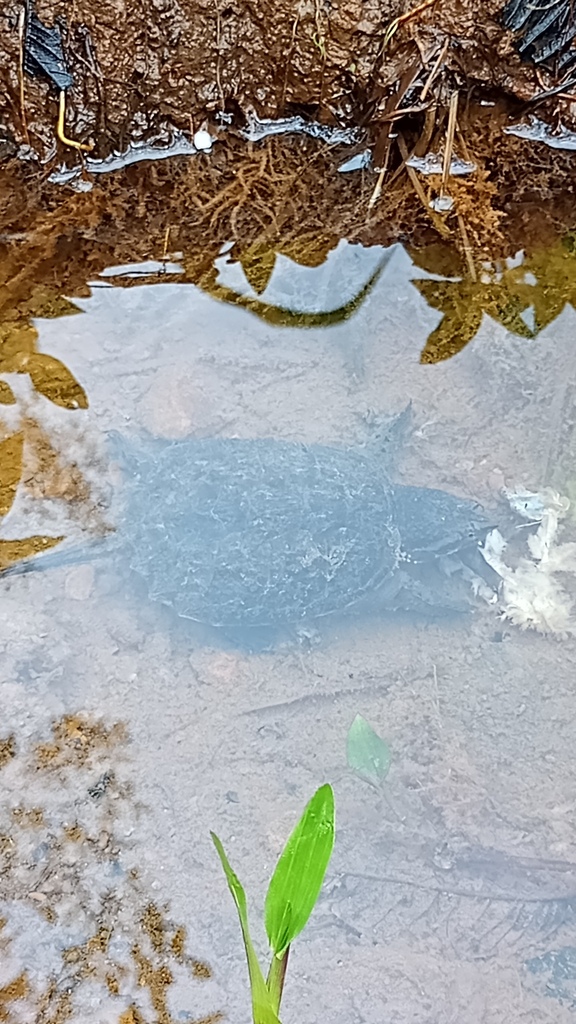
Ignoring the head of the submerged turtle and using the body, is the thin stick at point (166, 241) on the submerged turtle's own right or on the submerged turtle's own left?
on the submerged turtle's own left

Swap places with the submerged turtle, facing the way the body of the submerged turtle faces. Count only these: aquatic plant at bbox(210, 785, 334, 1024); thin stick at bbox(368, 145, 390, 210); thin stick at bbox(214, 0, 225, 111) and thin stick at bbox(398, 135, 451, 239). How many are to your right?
1

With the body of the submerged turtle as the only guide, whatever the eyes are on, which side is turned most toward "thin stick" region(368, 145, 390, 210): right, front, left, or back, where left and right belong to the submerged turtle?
left

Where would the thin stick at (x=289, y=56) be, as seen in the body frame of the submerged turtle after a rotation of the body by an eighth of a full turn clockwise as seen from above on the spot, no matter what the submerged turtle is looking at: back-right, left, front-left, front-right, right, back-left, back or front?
back-left

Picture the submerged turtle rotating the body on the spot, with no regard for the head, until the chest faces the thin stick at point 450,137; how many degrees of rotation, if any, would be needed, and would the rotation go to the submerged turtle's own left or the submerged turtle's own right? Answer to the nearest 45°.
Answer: approximately 90° to the submerged turtle's own left

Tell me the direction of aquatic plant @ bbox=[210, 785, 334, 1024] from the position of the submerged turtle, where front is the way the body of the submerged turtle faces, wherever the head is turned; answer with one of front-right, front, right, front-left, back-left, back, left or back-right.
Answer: right

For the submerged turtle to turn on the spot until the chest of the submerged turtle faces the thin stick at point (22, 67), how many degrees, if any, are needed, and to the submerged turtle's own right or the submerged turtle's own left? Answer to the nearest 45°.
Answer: approximately 135° to the submerged turtle's own left

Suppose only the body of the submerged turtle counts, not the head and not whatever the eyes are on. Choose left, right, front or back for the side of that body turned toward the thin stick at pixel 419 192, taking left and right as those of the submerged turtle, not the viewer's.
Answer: left

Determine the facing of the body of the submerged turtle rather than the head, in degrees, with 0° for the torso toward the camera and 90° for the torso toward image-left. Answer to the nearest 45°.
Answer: approximately 270°
